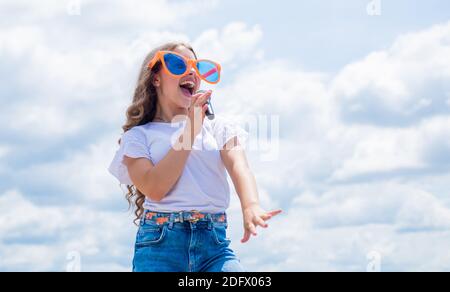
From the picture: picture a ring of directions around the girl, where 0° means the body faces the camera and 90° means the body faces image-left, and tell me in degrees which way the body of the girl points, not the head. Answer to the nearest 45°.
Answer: approximately 0°
